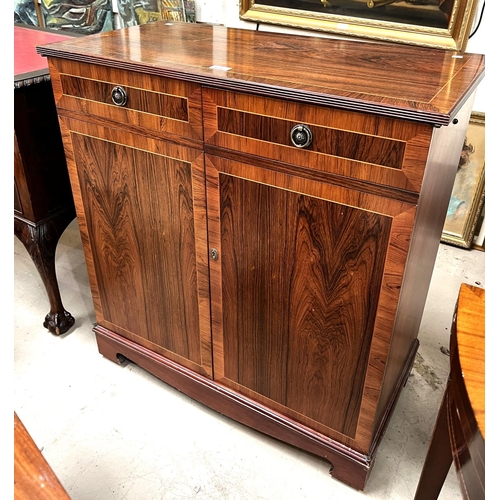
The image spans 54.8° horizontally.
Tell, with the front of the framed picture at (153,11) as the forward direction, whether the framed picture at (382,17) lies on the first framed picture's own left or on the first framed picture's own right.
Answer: on the first framed picture's own left

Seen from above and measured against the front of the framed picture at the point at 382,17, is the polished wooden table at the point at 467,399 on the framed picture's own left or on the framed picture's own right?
on the framed picture's own left

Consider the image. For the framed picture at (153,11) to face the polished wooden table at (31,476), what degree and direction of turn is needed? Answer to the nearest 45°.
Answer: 0° — it already faces it

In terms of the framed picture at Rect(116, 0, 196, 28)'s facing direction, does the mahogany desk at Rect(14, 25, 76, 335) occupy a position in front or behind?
in front

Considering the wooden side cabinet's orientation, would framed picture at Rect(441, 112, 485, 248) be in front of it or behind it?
behind

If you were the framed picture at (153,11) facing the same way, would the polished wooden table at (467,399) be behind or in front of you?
in front

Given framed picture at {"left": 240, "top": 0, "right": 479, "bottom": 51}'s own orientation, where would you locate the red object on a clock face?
The red object is roughly at 3 o'clock from the framed picture.

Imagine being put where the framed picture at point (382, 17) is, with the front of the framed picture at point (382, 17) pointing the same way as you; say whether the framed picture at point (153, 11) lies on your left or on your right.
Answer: on your right

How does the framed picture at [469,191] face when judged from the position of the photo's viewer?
facing the viewer and to the left of the viewer

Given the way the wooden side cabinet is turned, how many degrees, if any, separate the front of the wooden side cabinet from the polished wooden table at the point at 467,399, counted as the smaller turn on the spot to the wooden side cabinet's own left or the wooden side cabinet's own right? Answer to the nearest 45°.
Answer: approximately 90° to the wooden side cabinet's own left
